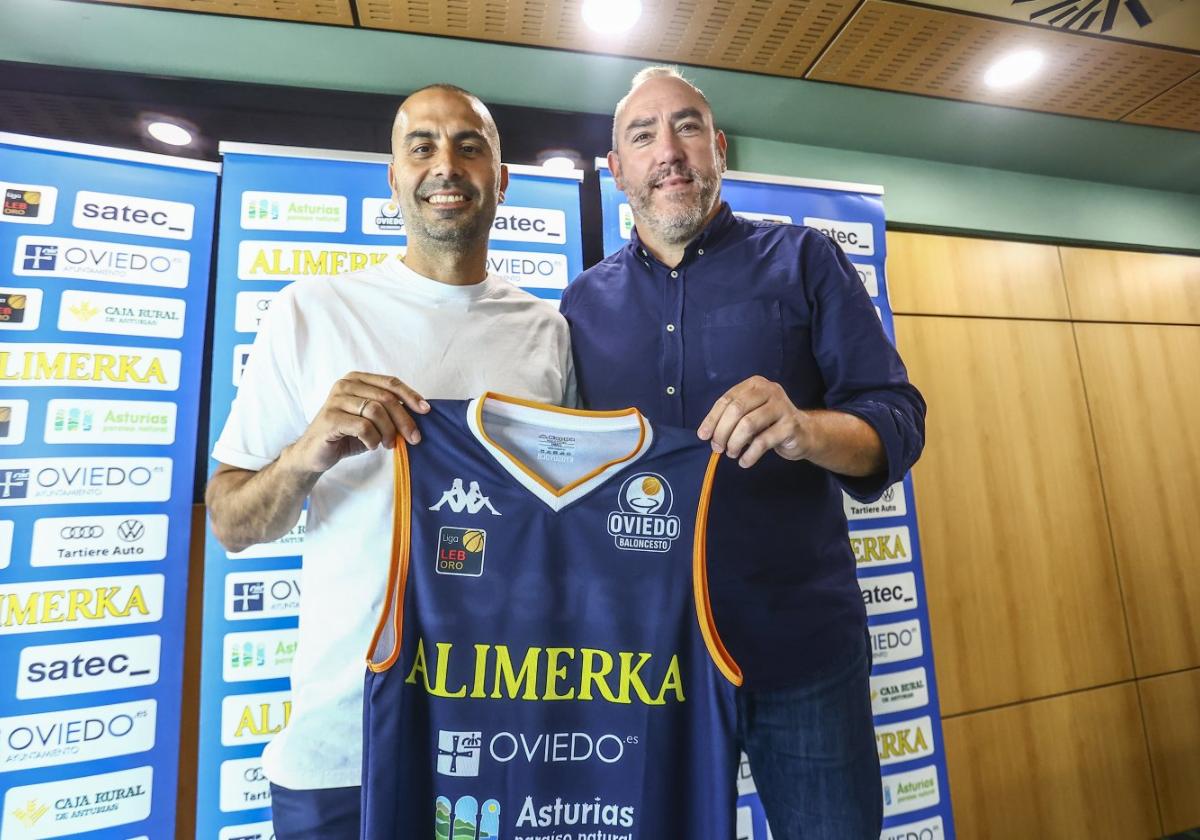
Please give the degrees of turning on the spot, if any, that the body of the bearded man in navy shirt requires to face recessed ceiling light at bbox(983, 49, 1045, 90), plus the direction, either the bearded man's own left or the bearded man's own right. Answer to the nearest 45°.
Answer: approximately 135° to the bearded man's own left

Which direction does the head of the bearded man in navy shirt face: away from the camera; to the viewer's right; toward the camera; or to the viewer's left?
toward the camera

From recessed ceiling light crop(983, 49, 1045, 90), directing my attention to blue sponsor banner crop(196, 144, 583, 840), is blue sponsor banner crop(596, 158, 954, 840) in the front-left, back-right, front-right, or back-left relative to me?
front-right

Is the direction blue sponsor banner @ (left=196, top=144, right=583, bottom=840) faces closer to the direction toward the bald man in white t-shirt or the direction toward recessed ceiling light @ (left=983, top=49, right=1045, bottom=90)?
the bald man in white t-shirt

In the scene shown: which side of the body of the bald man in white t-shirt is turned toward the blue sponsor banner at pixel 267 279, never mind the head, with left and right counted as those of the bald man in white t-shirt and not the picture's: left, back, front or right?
back

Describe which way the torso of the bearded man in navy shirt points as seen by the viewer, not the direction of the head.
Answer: toward the camera

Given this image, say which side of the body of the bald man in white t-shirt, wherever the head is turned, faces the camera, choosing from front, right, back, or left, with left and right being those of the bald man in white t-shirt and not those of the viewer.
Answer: front

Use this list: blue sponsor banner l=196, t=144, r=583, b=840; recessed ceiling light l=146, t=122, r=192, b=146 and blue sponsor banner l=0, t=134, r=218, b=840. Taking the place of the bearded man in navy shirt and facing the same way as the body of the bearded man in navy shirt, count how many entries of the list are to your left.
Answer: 0

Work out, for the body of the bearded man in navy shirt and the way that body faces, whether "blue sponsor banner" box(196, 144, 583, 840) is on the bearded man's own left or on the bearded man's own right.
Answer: on the bearded man's own right

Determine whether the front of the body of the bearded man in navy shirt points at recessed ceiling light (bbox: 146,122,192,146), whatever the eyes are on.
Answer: no

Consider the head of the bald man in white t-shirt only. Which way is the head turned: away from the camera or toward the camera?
toward the camera

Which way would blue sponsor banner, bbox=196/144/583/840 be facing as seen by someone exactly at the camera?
facing the viewer

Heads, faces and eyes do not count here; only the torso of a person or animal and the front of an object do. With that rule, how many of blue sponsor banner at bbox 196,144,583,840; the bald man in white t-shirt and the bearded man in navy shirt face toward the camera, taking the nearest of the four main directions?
3

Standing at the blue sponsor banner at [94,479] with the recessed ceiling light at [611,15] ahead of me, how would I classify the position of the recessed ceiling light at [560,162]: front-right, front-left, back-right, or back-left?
front-left

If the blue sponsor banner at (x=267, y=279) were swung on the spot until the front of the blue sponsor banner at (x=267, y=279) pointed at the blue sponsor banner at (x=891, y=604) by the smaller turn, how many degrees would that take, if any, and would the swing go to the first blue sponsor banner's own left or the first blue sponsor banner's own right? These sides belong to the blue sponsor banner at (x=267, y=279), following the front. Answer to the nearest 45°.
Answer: approximately 90° to the first blue sponsor banner's own left

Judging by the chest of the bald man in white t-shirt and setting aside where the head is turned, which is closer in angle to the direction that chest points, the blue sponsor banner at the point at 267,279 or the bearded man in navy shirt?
the bearded man in navy shirt

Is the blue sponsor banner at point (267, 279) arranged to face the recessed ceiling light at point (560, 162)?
no

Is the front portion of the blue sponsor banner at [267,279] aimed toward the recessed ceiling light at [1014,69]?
no
